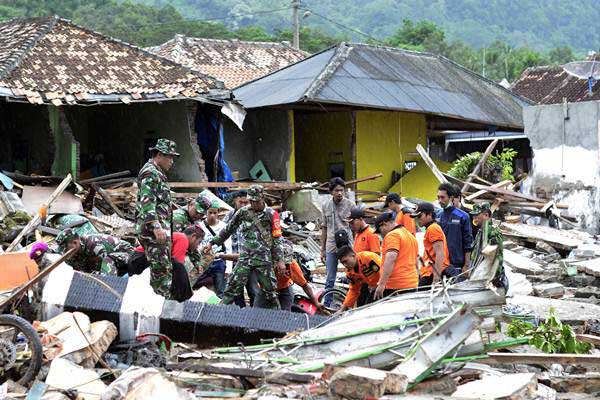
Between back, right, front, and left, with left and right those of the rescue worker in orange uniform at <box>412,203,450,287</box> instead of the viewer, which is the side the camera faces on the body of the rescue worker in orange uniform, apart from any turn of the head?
left

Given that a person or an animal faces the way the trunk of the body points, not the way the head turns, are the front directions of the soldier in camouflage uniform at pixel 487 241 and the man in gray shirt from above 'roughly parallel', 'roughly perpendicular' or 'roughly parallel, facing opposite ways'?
roughly perpendicular

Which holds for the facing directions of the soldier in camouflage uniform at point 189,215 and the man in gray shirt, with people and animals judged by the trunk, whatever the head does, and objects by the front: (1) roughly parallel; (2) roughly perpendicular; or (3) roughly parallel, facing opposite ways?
roughly perpendicular
